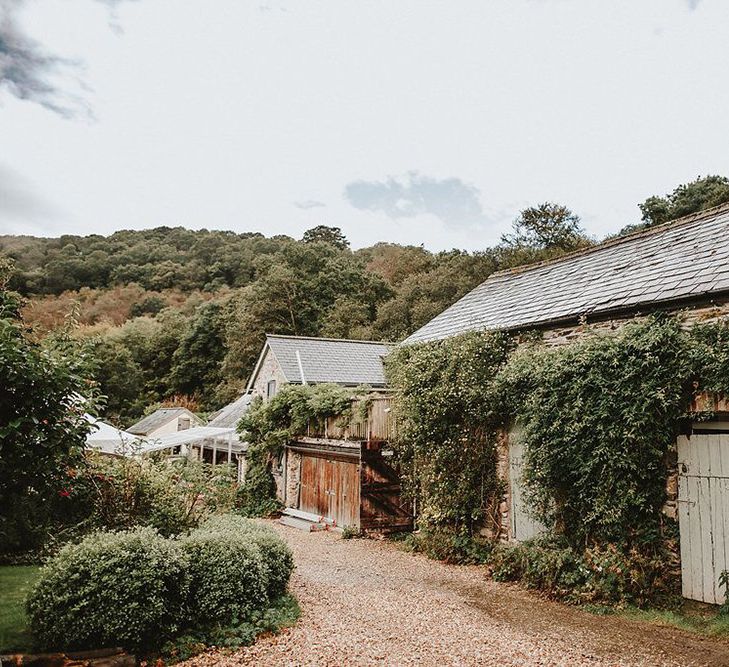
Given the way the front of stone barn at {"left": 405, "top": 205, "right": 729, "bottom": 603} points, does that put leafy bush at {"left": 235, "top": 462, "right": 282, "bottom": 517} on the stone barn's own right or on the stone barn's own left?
on the stone barn's own right

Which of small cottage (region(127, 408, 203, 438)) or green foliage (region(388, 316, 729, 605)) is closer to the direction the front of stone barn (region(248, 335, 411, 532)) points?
the green foliage

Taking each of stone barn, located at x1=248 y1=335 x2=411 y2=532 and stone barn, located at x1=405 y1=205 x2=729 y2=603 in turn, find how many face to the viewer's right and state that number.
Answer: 0

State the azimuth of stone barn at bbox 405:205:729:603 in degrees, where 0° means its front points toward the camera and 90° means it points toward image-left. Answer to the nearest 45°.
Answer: approximately 45°

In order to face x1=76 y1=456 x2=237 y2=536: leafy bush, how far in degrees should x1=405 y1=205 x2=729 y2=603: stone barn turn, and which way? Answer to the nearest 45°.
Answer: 0° — it already faces it

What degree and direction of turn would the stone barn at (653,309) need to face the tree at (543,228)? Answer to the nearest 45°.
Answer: approximately 135° to its right

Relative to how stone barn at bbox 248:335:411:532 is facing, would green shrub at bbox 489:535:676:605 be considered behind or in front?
in front

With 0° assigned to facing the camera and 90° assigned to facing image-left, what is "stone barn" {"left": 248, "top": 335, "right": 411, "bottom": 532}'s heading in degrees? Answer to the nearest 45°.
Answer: approximately 0°

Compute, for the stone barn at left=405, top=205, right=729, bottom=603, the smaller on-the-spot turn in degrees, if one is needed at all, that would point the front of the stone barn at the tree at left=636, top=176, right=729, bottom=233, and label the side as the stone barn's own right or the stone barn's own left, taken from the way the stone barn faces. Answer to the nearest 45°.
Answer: approximately 135° to the stone barn's own right

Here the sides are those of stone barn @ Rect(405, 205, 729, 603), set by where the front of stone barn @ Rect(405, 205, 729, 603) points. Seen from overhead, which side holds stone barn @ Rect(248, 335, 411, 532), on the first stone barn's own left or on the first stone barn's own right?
on the first stone barn's own right

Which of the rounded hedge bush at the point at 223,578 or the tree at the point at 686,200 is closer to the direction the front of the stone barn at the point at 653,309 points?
the rounded hedge bush
